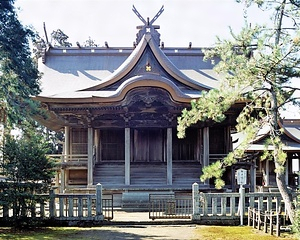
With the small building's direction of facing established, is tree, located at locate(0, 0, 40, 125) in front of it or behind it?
in front

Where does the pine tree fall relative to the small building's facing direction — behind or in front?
in front

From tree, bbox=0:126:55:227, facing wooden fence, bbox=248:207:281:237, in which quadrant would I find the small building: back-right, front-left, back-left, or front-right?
front-left

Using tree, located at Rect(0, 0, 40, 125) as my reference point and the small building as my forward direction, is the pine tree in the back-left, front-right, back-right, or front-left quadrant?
front-right

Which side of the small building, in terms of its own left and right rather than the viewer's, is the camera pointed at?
front

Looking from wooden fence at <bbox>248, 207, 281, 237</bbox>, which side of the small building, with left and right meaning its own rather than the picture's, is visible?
front

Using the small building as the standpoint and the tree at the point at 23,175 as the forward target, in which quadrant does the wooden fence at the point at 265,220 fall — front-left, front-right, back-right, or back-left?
front-left

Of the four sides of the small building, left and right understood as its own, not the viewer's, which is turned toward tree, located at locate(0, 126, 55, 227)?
front
